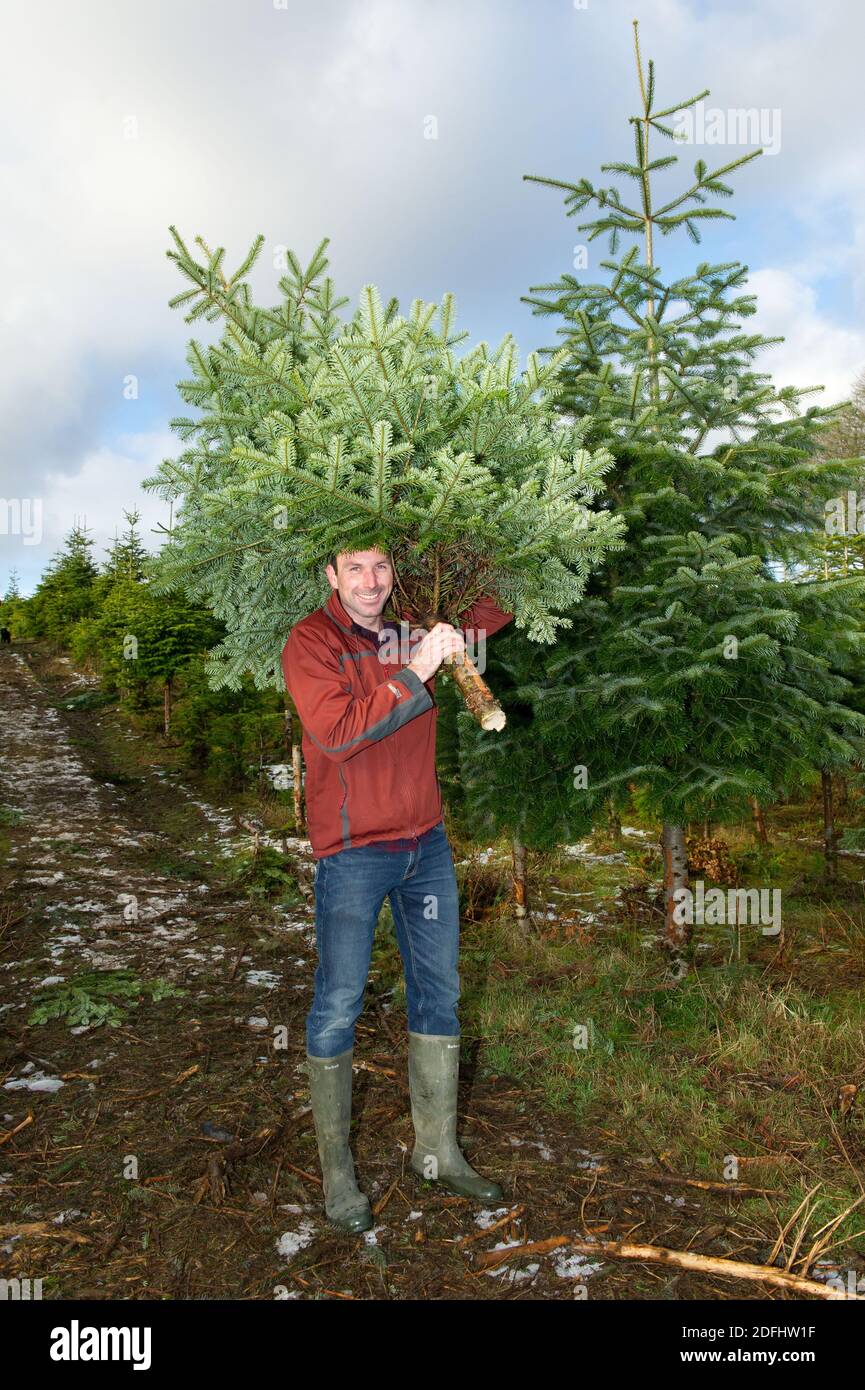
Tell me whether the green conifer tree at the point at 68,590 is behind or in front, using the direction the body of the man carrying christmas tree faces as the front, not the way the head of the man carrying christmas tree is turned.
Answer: behind

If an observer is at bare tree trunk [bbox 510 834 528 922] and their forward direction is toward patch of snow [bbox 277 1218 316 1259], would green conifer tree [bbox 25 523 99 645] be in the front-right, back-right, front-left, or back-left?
back-right

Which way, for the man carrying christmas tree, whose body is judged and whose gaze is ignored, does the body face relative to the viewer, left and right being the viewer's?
facing the viewer and to the right of the viewer

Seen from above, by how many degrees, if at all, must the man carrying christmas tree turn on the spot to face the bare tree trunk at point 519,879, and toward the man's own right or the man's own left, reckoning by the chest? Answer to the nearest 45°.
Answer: approximately 135° to the man's own left

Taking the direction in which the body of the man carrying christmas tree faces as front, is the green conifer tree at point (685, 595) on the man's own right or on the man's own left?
on the man's own left

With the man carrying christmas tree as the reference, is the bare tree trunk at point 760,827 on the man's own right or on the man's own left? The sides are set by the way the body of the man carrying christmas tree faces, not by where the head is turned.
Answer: on the man's own left
